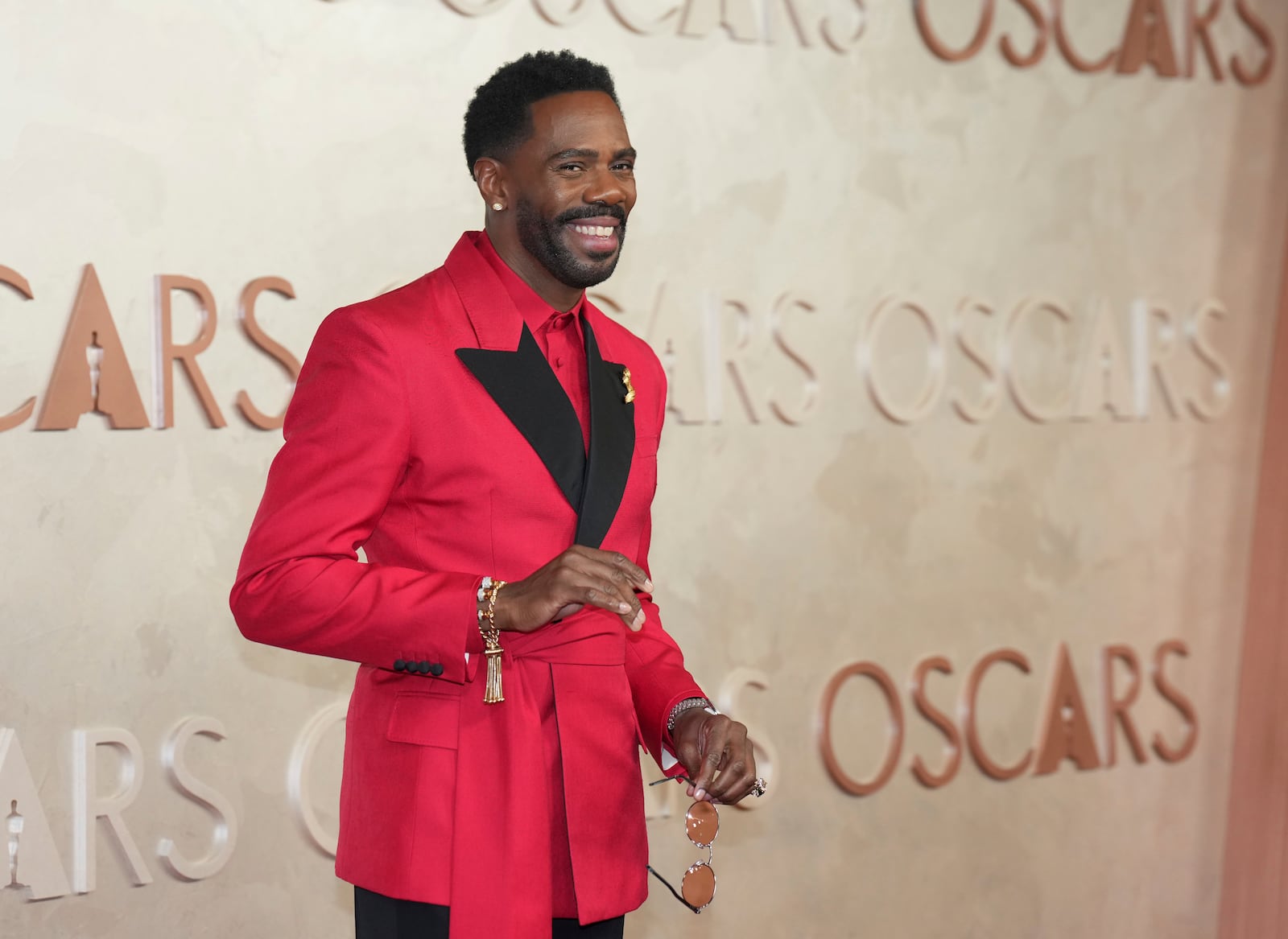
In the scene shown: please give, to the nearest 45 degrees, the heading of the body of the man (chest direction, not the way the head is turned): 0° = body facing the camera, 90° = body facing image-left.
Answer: approximately 315°
